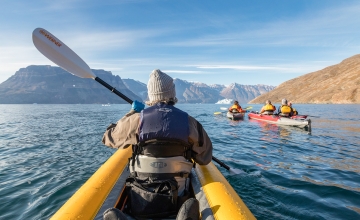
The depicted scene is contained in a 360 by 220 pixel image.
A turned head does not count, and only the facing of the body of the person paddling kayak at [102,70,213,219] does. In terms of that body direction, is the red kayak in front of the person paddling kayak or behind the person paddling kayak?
in front

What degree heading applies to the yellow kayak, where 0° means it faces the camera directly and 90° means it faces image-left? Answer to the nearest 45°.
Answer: approximately 180°

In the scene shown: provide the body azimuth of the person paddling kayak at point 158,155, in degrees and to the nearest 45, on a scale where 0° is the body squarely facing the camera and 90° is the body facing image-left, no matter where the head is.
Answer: approximately 180°

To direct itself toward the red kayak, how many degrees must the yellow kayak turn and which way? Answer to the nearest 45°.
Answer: approximately 45° to its right
